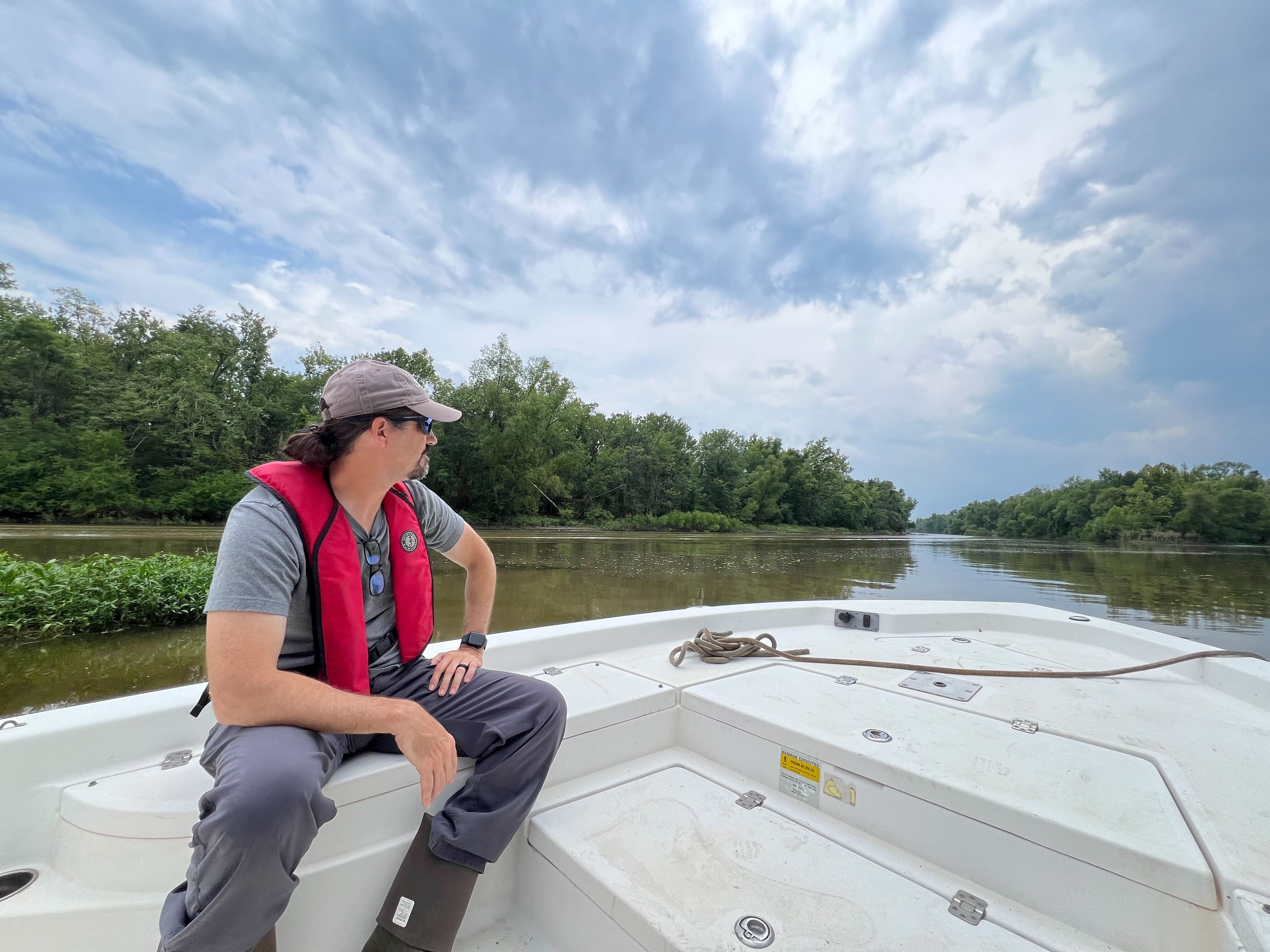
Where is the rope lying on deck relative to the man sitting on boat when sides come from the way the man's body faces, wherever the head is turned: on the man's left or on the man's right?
on the man's left

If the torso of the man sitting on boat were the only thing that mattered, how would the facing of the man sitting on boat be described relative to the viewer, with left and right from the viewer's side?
facing the viewer and to the right of the viewer
